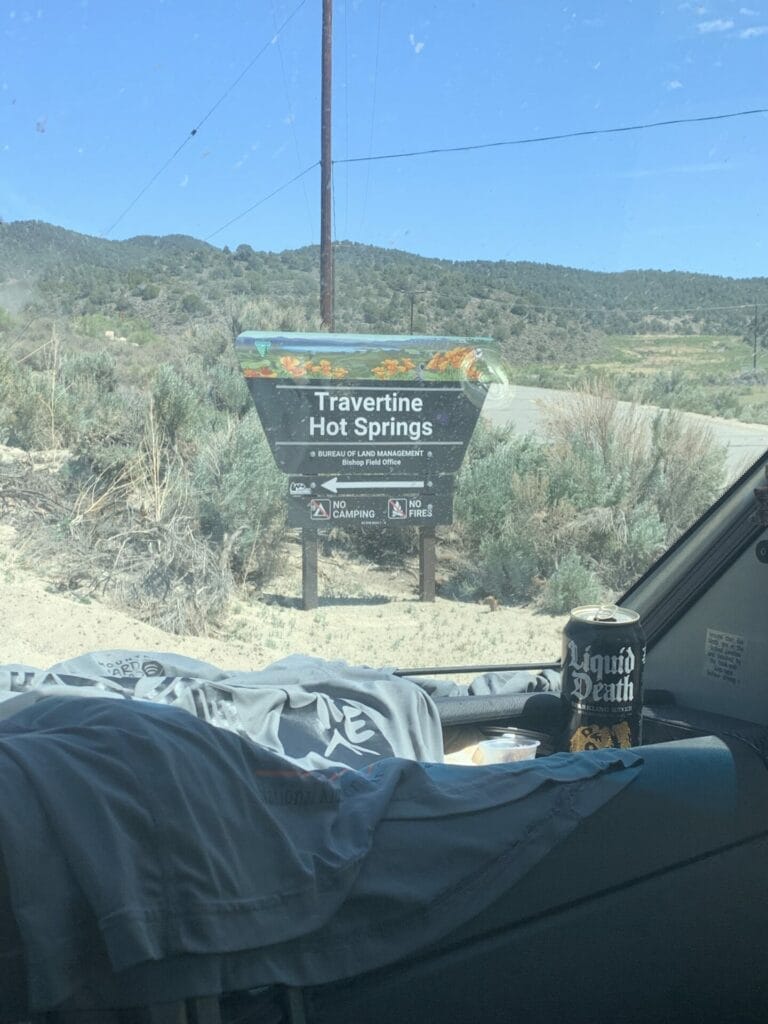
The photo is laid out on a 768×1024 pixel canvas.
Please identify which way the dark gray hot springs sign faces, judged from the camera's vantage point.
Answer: facing the viewer

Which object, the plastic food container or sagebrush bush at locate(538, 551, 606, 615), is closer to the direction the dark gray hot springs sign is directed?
the plastic food container

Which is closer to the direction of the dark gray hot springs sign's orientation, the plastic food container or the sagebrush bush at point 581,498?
the plastic food container

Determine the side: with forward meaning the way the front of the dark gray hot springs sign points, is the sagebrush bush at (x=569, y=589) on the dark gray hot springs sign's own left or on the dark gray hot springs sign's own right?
on the dark gray hot springs sign's own left

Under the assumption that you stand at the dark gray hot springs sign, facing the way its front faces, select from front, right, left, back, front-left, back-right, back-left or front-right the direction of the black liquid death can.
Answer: front

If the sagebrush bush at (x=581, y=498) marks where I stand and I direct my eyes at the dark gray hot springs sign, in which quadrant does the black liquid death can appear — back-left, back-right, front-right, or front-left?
front-left

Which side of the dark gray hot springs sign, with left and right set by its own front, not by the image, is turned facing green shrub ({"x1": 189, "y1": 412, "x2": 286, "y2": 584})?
right

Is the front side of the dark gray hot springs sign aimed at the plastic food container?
yes

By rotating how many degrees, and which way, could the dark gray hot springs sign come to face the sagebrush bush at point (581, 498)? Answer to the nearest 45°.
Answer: approximately 90° to its left
